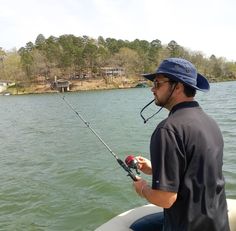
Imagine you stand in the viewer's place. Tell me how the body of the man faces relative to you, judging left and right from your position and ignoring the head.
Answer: facing away from the viewer and to the left of the viewer
